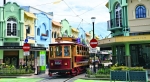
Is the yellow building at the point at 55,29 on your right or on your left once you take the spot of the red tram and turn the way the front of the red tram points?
on your right

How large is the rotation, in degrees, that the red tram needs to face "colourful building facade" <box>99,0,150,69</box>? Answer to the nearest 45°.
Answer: approximately 135° to its left

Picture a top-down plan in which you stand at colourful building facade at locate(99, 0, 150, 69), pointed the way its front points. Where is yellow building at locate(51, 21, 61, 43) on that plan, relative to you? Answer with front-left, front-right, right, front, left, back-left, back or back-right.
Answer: right

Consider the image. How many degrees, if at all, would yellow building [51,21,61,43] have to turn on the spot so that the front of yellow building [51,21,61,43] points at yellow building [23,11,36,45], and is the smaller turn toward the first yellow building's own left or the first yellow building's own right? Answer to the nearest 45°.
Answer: approximately 90° to the first yellow building's own right

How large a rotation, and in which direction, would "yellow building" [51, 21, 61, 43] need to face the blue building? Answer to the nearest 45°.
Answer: approximately 90° to its right

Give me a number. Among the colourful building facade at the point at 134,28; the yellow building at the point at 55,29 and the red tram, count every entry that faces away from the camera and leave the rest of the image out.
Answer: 0

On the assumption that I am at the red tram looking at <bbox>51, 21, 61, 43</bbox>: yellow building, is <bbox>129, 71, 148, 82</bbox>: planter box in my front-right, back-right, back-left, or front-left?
back-right

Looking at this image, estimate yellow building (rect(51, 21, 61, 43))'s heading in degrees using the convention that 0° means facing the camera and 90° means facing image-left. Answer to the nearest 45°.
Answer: approximately 315°

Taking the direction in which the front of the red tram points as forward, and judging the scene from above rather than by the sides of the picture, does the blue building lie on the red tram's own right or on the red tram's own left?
on the red tram's own right

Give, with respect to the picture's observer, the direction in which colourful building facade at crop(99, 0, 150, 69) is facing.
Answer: facing the viewer and to the left of the viewer

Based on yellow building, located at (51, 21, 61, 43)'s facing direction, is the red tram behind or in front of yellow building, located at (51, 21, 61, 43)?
in front

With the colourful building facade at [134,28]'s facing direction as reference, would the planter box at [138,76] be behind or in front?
in front

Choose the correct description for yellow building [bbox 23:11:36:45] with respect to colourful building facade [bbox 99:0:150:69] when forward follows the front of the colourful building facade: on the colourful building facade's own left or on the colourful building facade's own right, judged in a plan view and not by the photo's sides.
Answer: on the colourful building facade's own right

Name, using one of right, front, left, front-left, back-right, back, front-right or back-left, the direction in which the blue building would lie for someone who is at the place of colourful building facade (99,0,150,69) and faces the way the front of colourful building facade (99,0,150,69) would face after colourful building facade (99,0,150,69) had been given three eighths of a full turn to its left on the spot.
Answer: back-left

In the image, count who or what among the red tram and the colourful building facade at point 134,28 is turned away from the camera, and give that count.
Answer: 0

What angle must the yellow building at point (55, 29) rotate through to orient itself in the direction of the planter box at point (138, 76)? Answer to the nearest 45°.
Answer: approximately 45° to its right

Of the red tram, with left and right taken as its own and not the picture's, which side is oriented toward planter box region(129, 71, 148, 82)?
left
